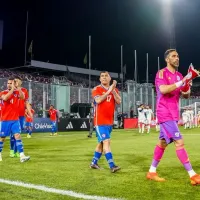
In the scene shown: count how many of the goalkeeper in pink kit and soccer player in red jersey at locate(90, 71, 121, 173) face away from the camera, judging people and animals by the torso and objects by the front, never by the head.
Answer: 0

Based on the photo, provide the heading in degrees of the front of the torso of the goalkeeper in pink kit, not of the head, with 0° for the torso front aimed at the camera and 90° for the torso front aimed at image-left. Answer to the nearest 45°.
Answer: approximately 315°

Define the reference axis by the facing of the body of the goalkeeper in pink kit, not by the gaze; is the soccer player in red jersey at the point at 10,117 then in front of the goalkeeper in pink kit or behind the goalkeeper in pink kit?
behind

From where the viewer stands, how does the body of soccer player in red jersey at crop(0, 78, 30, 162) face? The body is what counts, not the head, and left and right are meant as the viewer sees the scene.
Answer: facing the viewer and to the right of the viewer

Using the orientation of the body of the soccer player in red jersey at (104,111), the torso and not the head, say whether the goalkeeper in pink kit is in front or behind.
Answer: in front

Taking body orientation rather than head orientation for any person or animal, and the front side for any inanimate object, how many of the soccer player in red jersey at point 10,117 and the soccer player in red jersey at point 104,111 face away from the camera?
0

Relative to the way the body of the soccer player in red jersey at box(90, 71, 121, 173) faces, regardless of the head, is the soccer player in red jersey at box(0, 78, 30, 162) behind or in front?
behind

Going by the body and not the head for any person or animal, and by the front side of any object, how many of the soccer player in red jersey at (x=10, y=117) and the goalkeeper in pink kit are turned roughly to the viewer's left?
0

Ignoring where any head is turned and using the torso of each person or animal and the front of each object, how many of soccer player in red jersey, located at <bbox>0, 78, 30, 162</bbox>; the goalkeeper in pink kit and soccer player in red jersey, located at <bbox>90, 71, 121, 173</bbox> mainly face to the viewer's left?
0
